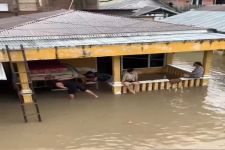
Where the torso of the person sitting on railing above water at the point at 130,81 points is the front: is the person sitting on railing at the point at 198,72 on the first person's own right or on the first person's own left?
on the first person's own left

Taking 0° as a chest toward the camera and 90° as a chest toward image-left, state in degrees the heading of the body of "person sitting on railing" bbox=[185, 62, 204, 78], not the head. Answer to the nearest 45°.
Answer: approximately 90°

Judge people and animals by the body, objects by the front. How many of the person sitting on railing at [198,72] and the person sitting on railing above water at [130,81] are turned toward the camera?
1

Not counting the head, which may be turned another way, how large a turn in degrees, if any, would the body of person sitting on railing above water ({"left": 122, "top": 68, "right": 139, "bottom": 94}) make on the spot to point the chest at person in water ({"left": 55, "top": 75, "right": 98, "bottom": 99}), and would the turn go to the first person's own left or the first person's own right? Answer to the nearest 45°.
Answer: approximately 90° to the first person's own right

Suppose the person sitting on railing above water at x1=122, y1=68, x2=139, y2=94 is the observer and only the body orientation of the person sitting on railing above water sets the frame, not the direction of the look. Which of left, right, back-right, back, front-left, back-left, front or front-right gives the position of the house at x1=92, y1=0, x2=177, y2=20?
back

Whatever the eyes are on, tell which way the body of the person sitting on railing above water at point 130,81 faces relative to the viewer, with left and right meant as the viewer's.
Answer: facing the viewer

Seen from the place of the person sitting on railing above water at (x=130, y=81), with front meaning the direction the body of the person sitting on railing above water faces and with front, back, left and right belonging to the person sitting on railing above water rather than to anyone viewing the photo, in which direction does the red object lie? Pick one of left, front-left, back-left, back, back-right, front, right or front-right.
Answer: right

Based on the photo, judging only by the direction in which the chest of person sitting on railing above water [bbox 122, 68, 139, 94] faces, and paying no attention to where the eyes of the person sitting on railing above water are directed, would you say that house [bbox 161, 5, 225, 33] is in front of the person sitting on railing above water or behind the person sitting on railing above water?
behind

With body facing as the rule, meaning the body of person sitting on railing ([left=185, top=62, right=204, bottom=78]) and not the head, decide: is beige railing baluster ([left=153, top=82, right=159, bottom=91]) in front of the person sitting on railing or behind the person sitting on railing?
in front

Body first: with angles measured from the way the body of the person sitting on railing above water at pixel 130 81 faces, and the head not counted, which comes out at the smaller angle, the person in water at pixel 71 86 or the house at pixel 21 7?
the person in water
